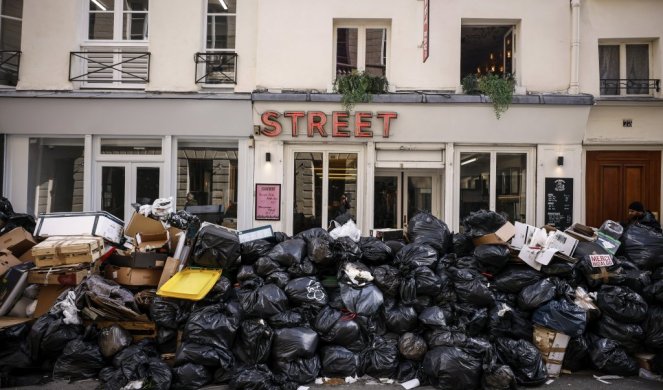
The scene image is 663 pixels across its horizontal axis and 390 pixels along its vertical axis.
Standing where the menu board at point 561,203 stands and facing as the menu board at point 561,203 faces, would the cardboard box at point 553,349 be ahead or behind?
ahead

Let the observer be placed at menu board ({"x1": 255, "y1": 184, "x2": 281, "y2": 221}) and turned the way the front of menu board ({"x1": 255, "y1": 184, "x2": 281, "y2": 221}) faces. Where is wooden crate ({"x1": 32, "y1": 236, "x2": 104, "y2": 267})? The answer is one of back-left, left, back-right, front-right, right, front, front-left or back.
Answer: front-right

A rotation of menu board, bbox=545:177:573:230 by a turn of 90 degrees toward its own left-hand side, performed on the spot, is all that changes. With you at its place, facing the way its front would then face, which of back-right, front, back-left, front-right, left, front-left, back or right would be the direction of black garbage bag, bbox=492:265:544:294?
right

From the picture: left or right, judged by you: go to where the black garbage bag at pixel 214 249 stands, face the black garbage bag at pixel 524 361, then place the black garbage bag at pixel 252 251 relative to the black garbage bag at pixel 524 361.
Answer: left

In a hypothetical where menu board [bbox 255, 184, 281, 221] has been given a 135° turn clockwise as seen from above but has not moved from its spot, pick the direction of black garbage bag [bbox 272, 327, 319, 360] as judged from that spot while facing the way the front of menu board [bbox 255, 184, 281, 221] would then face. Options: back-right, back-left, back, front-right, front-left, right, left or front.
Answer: back-left

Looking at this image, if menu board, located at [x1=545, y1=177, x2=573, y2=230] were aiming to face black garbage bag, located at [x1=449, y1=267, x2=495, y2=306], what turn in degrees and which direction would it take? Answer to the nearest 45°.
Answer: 0° — it already faces it

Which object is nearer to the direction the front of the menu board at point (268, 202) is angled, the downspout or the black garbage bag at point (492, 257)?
the black garbage bag

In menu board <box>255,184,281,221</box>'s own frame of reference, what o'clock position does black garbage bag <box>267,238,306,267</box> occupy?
The black garbage bag is roughly at 12 o'clock from the menu board.

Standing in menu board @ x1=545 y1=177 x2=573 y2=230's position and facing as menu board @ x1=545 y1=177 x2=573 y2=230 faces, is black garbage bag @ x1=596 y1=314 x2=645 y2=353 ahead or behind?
ahead

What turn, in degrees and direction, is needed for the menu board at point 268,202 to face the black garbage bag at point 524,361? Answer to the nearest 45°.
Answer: approximately 45° to its left

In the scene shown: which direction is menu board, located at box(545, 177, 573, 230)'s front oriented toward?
toward the camera

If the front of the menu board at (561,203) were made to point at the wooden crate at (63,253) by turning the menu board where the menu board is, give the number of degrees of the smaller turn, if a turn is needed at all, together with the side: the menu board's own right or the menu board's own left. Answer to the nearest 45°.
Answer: approximately 45° to the menu board's own right

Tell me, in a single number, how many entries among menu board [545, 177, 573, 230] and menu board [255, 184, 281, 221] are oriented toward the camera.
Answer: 2

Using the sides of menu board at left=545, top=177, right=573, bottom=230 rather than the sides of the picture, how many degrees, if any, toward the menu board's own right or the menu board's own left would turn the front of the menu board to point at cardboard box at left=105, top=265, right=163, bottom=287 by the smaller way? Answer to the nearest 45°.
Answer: approximately 45° to the menu board's own right

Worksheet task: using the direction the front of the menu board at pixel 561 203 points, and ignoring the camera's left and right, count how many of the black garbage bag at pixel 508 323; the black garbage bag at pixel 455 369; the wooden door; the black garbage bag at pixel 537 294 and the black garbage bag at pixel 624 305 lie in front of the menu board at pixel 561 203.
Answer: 4

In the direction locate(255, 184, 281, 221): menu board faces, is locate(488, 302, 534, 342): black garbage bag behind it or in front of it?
in front

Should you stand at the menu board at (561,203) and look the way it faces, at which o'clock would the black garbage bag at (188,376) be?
The black garbage bag is roughly at 1 o'clock from the menu board.
